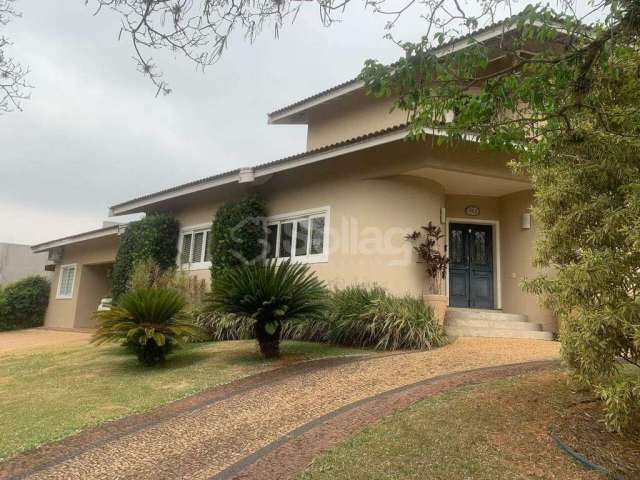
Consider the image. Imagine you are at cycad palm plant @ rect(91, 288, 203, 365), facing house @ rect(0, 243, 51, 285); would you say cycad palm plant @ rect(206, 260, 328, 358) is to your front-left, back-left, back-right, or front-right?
back-right

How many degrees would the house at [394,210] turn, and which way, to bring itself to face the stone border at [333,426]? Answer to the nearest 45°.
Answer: approximately 45° to its left

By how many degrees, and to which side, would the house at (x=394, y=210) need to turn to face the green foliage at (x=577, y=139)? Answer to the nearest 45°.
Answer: approximately 45° to its left

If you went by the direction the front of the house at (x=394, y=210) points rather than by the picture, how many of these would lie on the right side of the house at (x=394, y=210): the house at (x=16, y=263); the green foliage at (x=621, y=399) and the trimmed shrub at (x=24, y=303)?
2

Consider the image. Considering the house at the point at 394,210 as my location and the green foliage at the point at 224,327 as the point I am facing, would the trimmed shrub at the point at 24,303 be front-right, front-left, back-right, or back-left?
front-right

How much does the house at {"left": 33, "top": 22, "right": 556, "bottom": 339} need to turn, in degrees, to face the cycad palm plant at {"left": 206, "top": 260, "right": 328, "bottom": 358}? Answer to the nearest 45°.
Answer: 0° — it already faces it

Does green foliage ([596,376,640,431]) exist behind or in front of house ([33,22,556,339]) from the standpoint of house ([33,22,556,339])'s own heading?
in front

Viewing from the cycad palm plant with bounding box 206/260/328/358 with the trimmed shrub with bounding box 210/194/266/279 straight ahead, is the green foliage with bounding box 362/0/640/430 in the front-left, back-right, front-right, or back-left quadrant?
back-right

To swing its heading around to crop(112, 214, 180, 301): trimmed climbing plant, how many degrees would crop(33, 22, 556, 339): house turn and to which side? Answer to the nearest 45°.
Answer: approximately 90° to its right

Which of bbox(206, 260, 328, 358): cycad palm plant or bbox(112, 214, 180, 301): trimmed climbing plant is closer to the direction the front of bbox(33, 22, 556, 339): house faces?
the cycad palm plant

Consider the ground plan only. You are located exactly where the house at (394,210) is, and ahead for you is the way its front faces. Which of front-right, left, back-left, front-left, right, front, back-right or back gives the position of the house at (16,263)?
right
